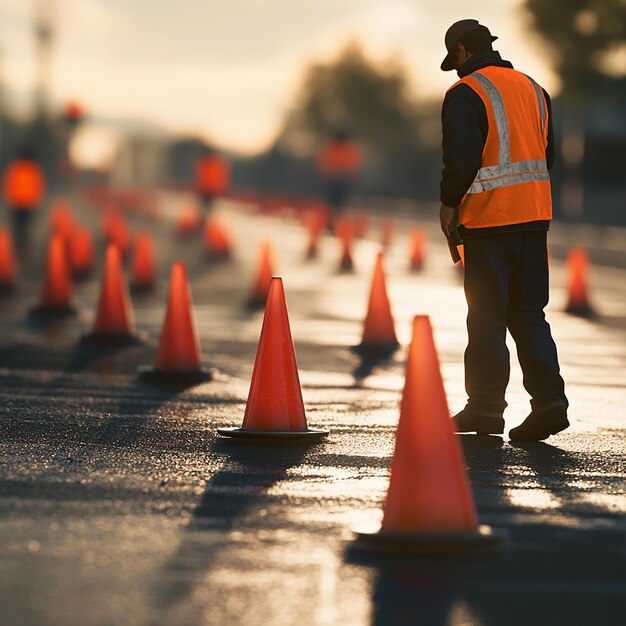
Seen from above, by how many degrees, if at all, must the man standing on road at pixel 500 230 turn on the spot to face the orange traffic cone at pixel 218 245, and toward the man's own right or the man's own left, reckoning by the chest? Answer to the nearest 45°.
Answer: approximately 45° to the man's own right

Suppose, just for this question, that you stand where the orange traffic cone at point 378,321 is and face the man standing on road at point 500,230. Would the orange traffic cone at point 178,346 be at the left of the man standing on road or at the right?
right

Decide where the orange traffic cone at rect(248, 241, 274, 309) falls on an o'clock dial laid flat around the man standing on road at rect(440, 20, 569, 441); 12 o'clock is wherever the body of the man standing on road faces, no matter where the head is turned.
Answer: The orange traffic cone is roughly at 1 o'clock from the man standing on road.

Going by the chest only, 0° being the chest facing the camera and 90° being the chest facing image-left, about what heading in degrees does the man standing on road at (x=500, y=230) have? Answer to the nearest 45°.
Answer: approximately 135°

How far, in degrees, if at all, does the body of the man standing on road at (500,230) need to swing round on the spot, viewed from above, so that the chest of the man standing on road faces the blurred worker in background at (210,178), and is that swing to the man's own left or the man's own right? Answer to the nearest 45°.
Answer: approximately 45° to the man's own right

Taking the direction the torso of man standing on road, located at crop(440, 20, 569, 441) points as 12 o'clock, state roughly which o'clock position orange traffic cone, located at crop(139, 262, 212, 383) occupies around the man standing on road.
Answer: The orange traffic cone is roughly at 12 o'clock from the man standing on road.

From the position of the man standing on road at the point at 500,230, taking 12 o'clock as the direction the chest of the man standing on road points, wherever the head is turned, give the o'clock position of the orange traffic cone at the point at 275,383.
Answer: The orange traffic cone is roughly at 10 o'clock from the man standing on road.

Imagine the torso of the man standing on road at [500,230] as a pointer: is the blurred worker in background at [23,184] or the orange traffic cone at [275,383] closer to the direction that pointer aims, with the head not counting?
the blurred worker in background

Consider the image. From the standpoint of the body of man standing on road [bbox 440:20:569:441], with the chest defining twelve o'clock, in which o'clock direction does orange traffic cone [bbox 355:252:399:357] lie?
The orange traffic cone is roughly at 1 o'clock from the man standing on road.
